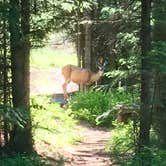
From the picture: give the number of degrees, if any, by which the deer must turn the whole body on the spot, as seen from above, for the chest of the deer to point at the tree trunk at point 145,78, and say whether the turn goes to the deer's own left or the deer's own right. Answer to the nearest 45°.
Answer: approximately 90° to the deer's own right

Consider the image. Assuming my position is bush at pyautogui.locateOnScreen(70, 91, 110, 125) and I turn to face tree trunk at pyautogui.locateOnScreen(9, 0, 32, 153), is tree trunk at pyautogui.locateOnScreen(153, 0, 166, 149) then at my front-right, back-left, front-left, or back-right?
front-left

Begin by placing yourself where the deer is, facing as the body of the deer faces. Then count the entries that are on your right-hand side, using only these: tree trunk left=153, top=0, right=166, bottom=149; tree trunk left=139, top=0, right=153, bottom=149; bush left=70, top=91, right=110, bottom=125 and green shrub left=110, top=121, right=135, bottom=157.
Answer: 4

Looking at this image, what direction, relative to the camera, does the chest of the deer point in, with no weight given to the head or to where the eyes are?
to the viewer's right

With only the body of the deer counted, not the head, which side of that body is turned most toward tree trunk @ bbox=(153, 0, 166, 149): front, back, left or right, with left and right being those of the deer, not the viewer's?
right

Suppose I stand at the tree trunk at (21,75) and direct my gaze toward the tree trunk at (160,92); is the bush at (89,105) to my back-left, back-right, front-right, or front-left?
front-left

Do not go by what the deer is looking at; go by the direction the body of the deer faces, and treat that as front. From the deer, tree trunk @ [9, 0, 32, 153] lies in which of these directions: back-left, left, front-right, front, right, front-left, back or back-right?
right

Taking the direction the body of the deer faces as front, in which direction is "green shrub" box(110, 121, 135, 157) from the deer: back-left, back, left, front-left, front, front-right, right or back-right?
right

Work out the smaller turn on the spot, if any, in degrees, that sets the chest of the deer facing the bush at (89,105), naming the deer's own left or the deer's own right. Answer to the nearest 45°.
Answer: approximately 90° to the deer's own right

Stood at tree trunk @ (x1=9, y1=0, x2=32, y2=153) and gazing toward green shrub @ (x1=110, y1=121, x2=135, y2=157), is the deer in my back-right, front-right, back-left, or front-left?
front-left
